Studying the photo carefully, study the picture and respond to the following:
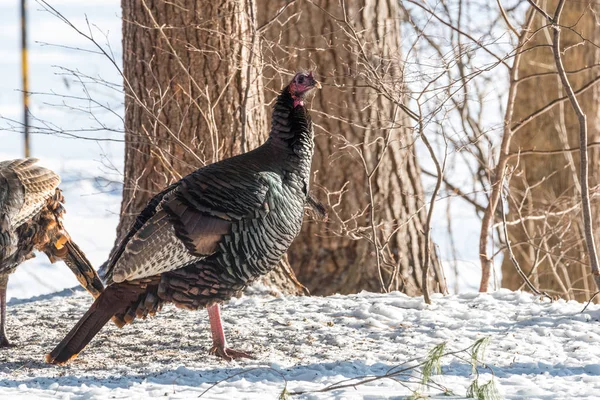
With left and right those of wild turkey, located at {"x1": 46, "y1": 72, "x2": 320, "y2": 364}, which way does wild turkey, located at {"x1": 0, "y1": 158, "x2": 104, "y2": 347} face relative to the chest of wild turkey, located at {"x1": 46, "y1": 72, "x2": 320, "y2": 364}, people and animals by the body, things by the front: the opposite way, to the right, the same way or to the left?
the opposite way

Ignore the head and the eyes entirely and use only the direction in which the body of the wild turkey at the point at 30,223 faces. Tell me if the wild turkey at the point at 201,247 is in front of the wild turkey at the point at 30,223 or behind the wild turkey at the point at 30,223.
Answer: behind

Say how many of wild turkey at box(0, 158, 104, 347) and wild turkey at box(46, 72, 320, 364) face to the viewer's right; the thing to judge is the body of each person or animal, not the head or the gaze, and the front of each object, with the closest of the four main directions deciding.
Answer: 1

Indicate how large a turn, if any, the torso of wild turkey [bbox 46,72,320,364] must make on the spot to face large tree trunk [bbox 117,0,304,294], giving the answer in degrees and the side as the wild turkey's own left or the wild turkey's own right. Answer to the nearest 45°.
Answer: approximately 90° to the wild turkey's own left

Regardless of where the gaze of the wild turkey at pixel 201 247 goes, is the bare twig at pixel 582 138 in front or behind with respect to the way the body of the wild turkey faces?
in front

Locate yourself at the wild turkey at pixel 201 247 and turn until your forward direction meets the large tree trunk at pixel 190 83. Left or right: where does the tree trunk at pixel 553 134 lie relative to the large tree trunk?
right

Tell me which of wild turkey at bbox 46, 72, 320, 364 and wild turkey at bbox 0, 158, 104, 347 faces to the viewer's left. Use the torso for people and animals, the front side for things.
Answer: wild turkey at bbox 0, 158, 104, 347

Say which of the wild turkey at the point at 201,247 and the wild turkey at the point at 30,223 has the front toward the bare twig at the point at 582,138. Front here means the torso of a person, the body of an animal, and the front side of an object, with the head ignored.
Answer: the wild turkey at the point at 201,247

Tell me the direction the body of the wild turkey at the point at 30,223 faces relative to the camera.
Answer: to the viewer's left
